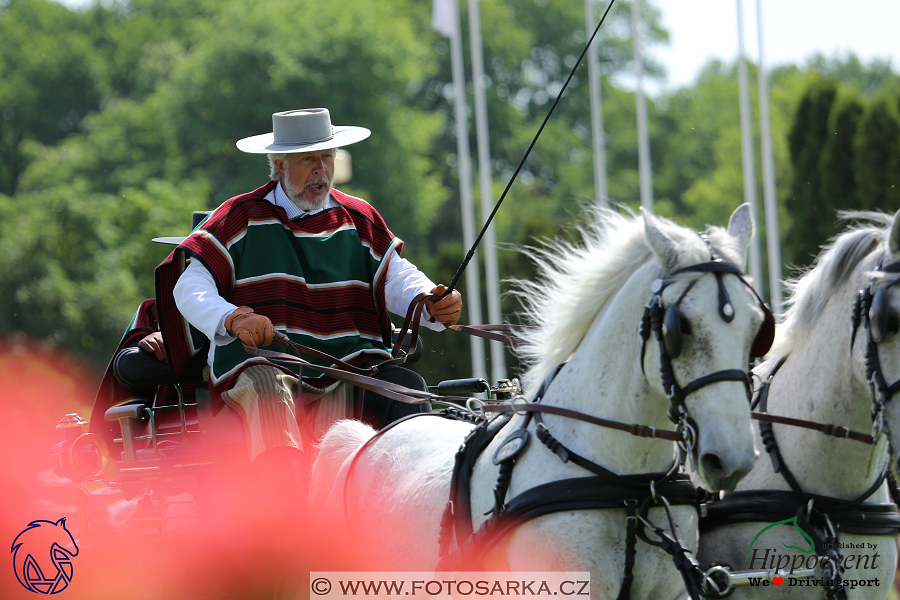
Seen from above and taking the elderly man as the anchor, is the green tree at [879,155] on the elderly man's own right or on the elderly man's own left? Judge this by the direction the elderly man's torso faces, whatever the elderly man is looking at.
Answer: on the elderly man's own left

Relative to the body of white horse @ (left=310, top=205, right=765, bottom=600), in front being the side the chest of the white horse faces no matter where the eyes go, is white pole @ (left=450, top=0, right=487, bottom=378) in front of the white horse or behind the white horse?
behind

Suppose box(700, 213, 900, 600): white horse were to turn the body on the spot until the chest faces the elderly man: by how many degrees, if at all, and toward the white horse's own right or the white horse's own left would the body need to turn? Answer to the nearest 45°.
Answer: approximately 135° to the white horse's own right

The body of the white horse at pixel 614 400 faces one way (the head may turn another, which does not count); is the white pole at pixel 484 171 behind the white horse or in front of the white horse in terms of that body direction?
behind

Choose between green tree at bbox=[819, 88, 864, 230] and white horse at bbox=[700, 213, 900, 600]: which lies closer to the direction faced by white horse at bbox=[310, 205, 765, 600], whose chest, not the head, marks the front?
the white horse

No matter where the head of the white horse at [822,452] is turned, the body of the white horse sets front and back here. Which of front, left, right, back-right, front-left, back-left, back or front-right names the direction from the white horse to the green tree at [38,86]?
back

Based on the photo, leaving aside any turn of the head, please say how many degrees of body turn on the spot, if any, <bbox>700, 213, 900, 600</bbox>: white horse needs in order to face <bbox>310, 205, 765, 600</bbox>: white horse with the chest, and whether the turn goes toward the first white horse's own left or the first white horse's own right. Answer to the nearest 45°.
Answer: approximately 90° to the first white horse's own right

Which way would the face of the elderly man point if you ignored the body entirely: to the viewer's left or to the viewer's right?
to the viewer's right

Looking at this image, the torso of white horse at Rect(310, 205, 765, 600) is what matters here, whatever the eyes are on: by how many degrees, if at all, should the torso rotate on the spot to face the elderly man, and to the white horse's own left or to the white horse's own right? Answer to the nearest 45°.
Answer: approximately 180°
